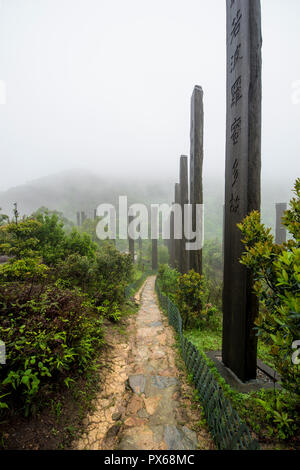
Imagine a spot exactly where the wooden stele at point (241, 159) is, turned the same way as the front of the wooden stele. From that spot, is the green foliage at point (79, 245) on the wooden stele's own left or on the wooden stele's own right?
on the wooden stele's own right

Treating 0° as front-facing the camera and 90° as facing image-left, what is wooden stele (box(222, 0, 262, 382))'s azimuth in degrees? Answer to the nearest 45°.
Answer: approximately 45°

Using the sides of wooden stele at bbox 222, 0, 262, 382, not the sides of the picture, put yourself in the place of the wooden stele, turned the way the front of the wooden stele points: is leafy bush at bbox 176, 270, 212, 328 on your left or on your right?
on your right
